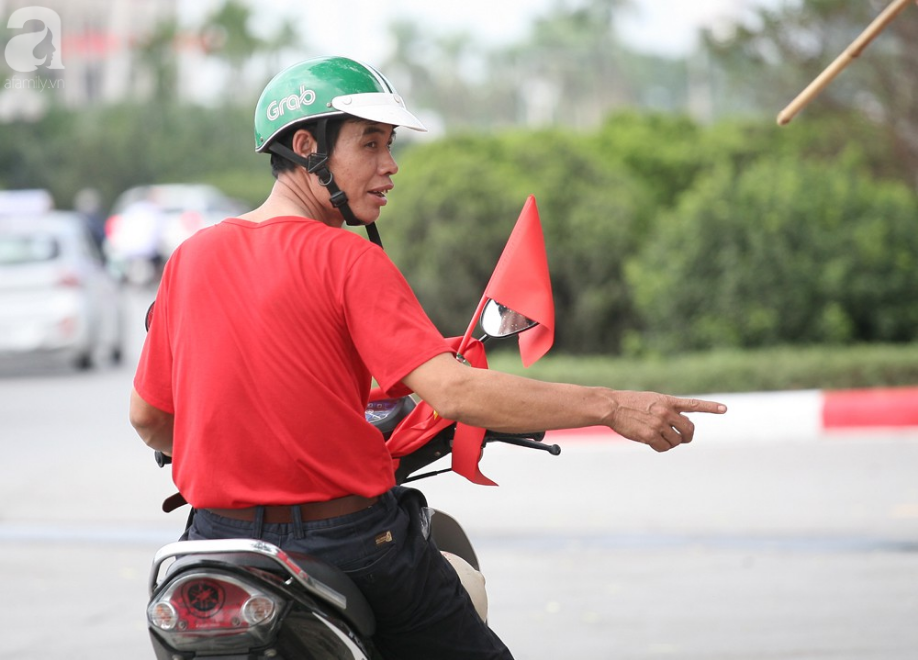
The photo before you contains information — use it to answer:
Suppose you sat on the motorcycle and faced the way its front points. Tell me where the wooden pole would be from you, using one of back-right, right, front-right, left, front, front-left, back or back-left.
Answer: front

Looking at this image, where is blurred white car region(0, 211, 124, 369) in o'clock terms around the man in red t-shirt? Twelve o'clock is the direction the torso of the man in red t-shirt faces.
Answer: The blurred white car is roughly at 10 o'clock from the man in red t-shirt.

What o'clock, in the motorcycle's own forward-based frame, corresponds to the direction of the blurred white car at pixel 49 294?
The blurred white car is roughly at 10 o'clock from the motorcycle.

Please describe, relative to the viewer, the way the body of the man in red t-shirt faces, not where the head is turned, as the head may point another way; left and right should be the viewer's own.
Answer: facing away from the viewer and to the right of the viewer

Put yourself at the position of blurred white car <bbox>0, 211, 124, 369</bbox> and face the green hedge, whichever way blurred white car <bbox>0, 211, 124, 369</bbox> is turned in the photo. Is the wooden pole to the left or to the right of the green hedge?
right

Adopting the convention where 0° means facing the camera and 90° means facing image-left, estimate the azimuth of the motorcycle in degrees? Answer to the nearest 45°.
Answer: approximately 225°

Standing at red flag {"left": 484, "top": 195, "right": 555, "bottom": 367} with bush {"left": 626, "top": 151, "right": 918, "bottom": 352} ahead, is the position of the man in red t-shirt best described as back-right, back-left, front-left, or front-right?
back-left

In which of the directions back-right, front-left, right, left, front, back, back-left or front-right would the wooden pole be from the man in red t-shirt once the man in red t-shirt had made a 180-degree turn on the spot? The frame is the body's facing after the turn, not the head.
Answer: back

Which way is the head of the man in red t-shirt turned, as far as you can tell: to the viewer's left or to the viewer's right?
to the viewer's right

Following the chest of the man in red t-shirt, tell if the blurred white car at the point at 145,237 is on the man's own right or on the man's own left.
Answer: on the man's own left
